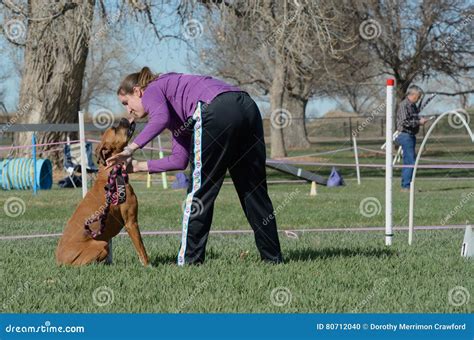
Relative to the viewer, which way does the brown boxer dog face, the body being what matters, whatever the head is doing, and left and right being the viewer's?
facing to the right of the viewer

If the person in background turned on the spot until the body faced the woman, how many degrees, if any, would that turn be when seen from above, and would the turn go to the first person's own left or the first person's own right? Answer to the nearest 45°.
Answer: approximately 90° to the first person's own right

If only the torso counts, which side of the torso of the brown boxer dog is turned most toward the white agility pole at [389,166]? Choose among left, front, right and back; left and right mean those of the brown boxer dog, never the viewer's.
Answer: front

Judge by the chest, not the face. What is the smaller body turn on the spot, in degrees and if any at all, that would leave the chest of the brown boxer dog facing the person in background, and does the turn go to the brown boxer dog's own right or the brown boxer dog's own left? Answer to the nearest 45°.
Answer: approximately 45° to the brown boxer dog's own left

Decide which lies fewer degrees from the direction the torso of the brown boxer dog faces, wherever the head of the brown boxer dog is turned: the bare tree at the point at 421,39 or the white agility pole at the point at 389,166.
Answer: the white agility pole

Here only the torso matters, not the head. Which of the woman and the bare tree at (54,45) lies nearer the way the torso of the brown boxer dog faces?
the woman

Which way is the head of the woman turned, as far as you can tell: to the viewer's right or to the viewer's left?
to the viewer's left

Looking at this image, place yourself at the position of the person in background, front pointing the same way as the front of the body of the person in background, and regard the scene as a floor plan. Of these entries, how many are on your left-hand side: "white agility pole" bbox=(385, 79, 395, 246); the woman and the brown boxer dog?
0

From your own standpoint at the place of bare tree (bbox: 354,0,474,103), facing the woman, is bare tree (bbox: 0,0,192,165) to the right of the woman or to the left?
right

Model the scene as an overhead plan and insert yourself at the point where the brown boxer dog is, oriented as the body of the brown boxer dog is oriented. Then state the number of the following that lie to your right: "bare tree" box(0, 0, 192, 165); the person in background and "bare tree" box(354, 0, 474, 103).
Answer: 0
